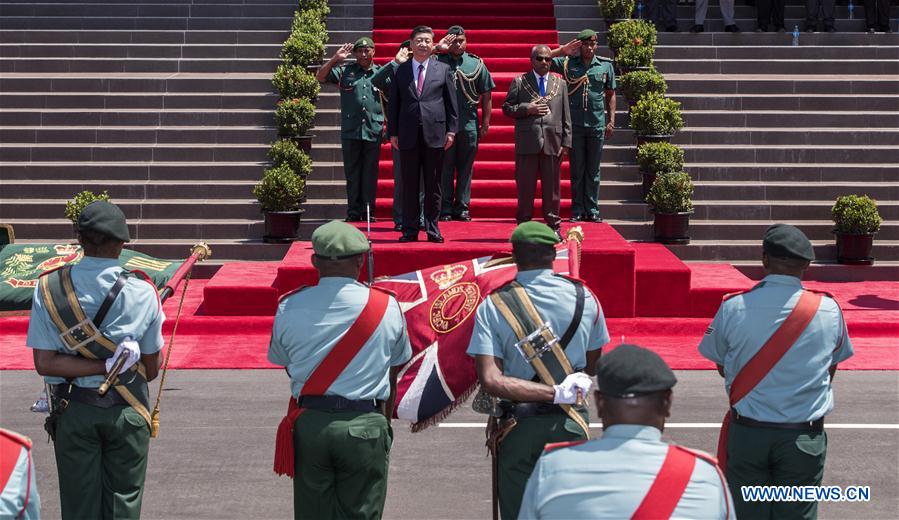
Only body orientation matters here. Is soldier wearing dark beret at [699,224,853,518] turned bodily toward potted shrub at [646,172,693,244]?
yes

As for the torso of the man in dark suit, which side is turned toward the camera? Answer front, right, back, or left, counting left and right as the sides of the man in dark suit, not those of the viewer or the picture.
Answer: front

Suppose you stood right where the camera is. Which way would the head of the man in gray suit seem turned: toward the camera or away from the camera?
toward the camera

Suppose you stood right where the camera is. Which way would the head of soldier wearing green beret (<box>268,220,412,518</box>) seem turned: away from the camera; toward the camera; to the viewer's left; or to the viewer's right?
away from the camera

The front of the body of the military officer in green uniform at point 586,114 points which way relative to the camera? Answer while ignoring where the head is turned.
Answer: toward the camera

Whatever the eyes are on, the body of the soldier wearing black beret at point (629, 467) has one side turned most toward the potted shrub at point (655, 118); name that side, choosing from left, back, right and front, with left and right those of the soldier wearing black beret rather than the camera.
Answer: front

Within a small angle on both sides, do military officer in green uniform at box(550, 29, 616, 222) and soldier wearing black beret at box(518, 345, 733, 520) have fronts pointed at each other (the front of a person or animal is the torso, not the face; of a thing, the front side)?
yes

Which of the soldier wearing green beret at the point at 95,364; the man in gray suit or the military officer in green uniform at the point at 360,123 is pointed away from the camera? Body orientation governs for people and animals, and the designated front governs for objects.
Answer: the soldier wearing green beret

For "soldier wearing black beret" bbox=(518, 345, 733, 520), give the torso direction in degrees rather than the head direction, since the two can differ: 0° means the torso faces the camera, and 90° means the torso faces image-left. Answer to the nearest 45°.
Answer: approximately 180°

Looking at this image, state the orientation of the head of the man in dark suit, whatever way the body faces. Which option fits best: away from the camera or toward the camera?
toward the camera

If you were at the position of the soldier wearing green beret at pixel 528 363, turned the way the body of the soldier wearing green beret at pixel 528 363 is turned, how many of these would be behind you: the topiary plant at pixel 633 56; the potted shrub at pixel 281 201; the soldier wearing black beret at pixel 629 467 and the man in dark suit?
1

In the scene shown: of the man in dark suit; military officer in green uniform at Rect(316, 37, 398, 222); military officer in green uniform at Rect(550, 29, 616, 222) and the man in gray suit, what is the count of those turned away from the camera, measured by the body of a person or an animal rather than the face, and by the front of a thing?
0

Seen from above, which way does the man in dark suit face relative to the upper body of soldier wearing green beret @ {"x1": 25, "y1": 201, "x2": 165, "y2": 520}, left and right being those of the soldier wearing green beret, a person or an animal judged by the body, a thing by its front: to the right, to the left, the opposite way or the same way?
the opposite way

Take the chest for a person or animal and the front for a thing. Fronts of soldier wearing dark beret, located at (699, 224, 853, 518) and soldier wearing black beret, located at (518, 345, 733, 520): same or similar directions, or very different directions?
same or similar directions

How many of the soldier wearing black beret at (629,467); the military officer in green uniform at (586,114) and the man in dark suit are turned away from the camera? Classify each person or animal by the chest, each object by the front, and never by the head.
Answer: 1

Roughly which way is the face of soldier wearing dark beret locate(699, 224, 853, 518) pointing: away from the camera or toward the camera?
away from the camera

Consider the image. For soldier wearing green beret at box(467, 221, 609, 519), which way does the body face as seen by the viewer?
away from the camera

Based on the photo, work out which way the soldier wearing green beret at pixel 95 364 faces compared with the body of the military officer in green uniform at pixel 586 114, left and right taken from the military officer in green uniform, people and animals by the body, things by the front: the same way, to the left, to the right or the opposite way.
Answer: the opposite way

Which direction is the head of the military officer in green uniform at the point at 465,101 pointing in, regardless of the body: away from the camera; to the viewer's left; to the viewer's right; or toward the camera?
toward the camera
